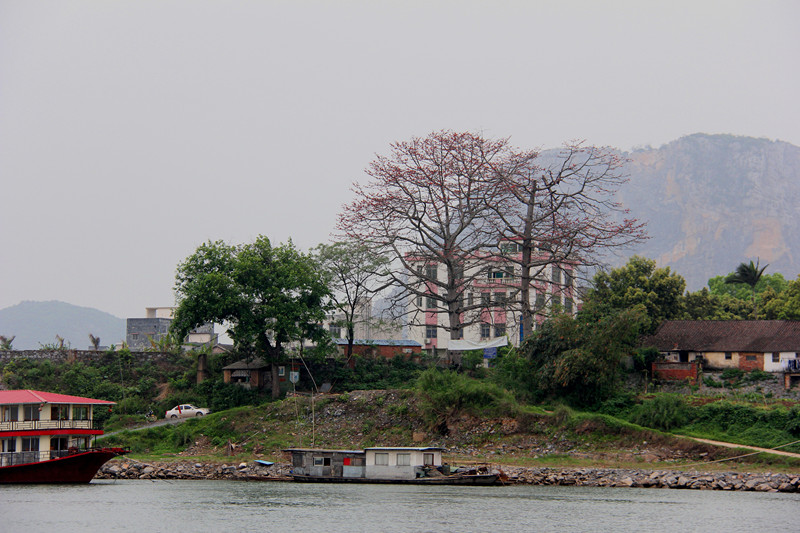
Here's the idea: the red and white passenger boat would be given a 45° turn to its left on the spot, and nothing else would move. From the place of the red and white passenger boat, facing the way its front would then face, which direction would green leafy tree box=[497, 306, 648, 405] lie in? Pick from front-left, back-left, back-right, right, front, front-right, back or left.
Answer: front-right

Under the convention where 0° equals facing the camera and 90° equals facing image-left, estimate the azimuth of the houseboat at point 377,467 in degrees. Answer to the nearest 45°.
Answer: approximately 270°

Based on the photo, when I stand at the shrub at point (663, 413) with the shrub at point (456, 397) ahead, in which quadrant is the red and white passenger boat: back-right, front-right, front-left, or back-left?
front-left

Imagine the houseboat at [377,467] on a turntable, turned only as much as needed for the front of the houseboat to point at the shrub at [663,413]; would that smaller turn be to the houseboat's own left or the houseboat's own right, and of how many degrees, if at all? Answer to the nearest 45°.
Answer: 0° — it already faces it

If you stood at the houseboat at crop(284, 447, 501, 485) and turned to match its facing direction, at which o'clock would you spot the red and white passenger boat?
The red and white passenger boat is roughly at 6 o'clock from the houseboat.

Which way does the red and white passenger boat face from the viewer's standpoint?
to the viewer's right

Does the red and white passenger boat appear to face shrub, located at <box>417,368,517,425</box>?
yes

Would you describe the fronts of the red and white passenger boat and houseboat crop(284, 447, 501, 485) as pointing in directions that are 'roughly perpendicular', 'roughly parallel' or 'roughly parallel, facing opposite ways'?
roughly parallel

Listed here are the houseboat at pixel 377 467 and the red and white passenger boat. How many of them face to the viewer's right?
2

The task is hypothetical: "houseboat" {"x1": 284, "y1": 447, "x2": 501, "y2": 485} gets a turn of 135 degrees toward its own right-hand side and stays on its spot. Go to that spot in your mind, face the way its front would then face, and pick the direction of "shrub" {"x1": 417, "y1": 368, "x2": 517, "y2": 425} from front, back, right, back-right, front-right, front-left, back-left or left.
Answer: back
